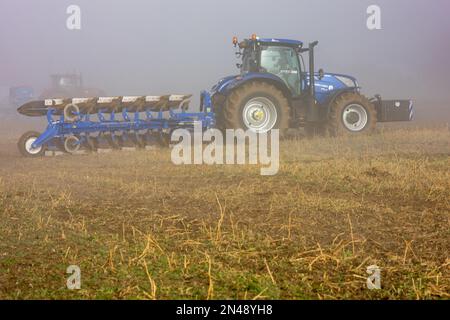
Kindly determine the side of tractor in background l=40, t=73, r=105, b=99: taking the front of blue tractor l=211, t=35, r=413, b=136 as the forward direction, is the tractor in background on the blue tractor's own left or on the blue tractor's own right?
on the blue tractor's own left

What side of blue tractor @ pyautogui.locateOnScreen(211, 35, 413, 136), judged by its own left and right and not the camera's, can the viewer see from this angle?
right
